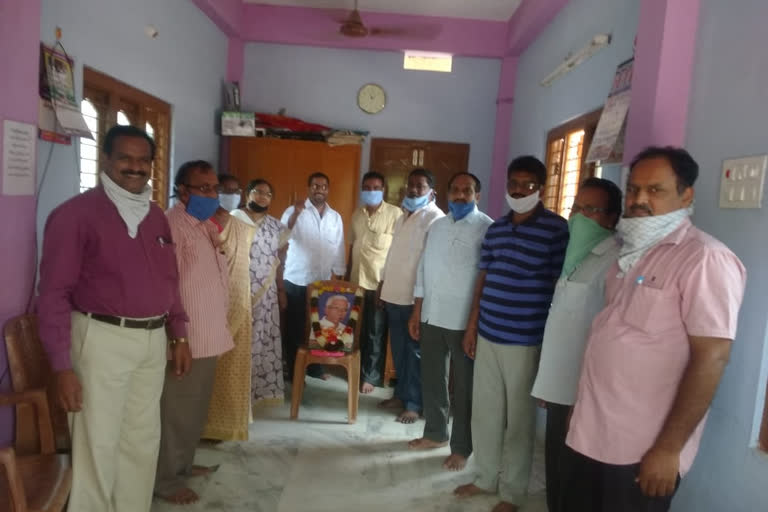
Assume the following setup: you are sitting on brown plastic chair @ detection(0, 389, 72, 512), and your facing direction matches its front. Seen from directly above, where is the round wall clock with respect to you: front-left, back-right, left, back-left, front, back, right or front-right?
left

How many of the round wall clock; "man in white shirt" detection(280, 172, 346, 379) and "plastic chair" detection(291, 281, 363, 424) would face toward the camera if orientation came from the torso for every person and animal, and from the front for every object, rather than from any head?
3

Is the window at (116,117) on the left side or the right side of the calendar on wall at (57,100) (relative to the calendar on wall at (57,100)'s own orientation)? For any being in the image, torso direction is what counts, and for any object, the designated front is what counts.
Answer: on its left

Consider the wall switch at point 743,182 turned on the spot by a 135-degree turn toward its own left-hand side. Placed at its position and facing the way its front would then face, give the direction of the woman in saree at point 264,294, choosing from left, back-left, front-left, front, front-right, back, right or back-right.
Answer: back

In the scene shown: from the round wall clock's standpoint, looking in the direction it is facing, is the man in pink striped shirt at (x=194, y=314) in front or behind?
in front

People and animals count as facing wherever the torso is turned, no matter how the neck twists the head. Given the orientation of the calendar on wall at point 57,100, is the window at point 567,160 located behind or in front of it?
in front

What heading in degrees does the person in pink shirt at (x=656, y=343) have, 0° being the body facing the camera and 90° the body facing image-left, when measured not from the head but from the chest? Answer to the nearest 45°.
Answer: approximately 45°

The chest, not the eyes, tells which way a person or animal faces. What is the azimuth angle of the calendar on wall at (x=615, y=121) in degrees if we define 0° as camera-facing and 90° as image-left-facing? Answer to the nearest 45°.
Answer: approximately 45°

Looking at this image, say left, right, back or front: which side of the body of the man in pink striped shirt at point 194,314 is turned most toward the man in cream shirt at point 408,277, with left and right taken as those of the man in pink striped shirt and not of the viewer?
left

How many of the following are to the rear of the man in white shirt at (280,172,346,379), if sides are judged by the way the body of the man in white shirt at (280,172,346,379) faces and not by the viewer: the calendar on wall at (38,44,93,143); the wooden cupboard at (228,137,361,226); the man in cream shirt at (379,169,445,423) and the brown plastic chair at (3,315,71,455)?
1

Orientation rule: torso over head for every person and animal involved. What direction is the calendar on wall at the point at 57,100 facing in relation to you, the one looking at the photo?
facing the viewer and to the right of the viewer
